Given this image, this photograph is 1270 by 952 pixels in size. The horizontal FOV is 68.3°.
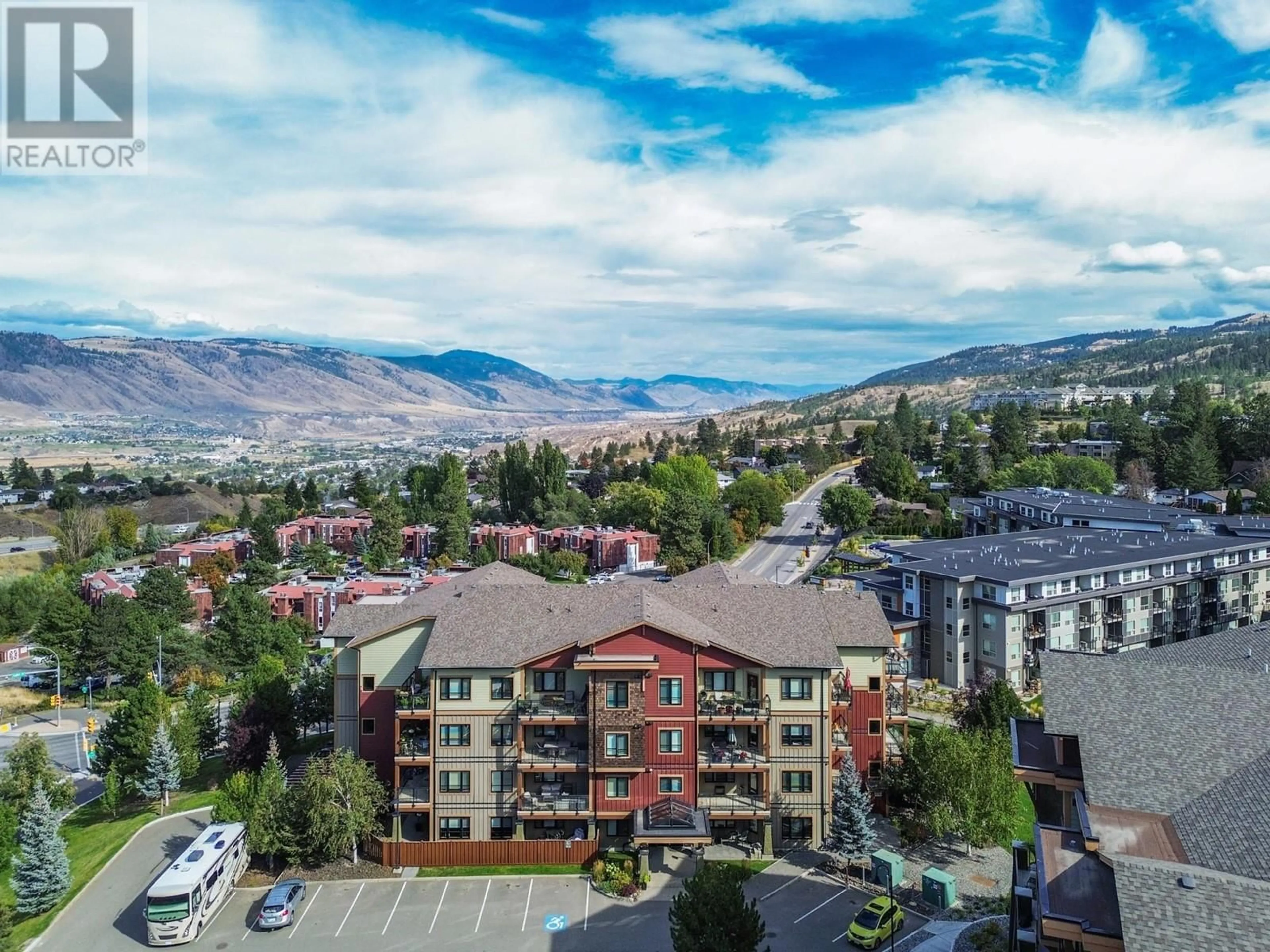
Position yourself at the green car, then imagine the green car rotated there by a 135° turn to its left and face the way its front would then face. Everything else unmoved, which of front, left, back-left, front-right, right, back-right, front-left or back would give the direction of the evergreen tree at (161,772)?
back

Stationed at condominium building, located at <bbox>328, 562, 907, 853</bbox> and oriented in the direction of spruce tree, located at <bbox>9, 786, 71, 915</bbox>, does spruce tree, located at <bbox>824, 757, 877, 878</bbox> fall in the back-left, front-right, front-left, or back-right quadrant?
back-left

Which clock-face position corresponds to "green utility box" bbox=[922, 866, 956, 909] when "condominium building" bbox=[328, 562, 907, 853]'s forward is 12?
The green utility box is roughly at 10 o'clock from the condominium building.

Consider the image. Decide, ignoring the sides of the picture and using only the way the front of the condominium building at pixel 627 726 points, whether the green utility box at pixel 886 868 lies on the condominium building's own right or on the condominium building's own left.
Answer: on the condominium building's own left

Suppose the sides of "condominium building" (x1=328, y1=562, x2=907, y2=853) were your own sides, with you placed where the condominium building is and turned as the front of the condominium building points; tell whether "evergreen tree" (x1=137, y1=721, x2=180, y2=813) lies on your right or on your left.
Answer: on your right

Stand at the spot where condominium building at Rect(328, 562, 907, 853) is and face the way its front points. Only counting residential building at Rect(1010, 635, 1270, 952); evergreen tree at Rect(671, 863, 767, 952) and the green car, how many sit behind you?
0

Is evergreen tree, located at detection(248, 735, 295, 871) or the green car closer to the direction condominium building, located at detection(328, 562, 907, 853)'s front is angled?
the green car

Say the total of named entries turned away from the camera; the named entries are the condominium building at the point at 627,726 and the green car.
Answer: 0

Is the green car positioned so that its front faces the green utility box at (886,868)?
no

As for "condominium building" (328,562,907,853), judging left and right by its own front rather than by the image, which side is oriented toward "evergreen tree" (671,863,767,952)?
front

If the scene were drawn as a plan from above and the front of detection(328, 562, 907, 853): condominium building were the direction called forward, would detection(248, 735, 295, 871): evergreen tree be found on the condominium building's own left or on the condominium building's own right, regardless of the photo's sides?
on the condominium building's own right

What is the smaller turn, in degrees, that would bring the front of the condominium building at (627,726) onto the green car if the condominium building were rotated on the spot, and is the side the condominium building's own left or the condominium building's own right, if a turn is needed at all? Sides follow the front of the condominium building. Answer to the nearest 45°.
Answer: approximately 45° to the condominium building's own left

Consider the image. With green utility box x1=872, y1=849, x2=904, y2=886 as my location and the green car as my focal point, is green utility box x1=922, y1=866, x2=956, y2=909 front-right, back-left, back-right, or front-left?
front-left

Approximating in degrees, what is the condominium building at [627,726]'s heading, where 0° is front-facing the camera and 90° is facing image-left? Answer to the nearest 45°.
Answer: approximately 0°

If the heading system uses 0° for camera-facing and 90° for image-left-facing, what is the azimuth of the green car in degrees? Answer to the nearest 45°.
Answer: approximately 45°

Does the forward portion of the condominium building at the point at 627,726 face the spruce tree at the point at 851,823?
no

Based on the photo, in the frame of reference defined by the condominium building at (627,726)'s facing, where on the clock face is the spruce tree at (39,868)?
The spruce tree is roughly at 3 o'clock from the condominium building.

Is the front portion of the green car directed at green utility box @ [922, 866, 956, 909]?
no
